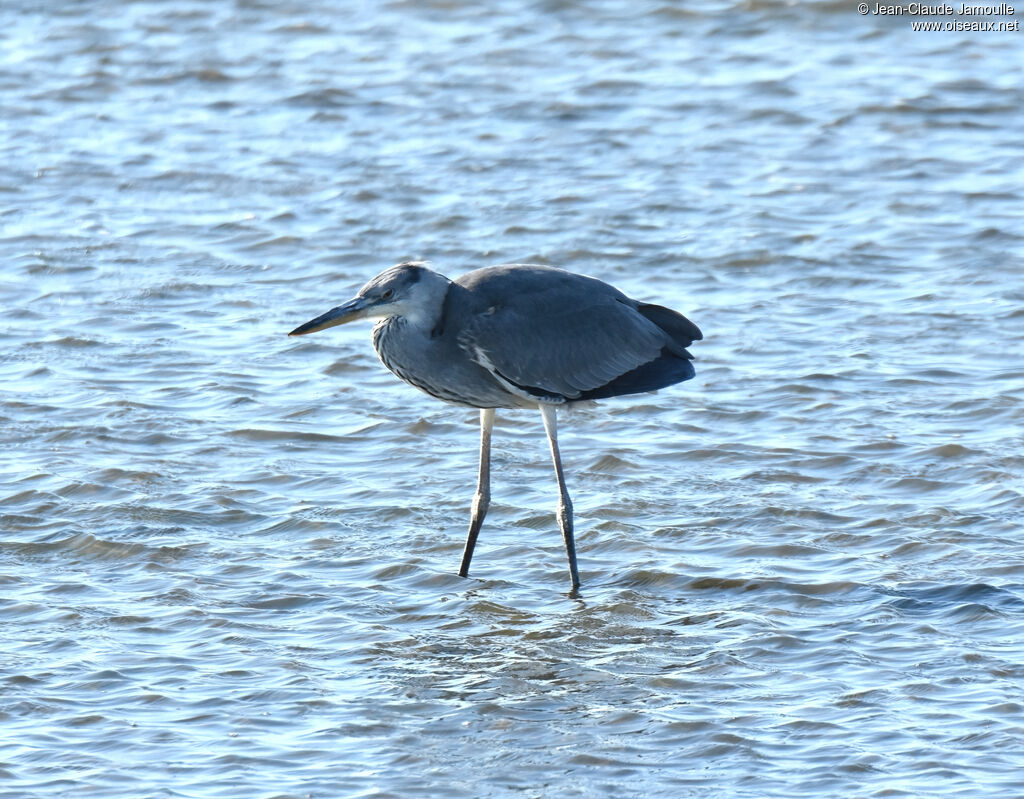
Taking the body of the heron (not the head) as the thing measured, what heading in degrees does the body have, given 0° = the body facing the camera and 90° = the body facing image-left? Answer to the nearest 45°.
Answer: approximately 90°
